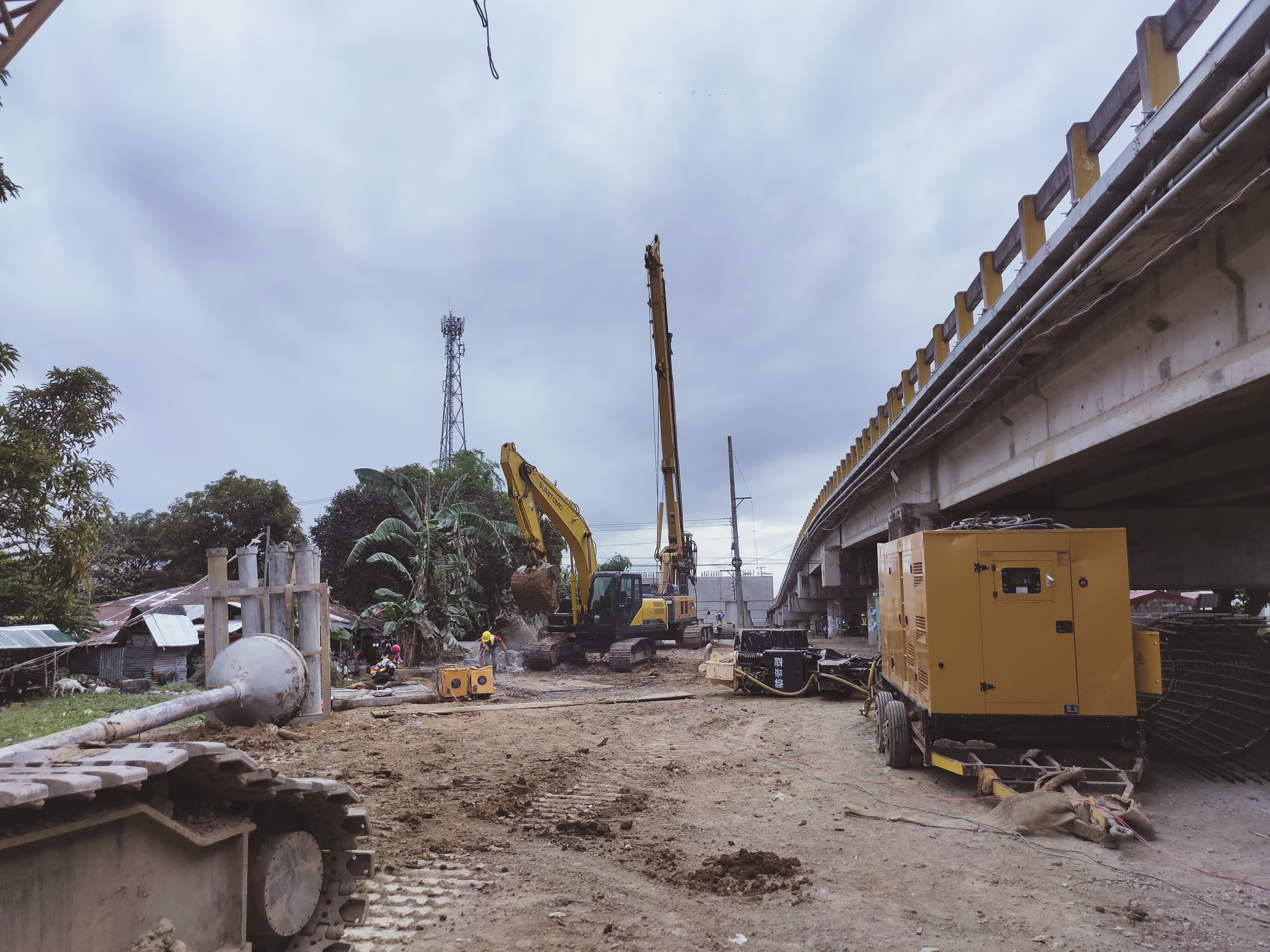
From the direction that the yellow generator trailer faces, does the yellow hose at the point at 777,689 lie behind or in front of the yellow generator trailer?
behind

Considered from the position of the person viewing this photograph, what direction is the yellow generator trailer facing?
facing the viewer

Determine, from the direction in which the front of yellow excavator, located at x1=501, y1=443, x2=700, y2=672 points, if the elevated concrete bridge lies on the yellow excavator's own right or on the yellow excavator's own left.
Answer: on the yellow excavator's own left

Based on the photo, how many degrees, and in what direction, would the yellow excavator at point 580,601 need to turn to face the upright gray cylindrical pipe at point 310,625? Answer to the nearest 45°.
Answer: approximately 45° to its left

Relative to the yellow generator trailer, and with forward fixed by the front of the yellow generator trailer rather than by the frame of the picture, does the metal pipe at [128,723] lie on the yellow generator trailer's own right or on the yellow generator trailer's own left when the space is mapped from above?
on the yellow generator trailer's own right

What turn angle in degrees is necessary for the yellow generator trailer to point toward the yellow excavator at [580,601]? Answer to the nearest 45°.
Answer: approximately 135° to its right

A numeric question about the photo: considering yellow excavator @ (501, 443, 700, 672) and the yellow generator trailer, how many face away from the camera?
0

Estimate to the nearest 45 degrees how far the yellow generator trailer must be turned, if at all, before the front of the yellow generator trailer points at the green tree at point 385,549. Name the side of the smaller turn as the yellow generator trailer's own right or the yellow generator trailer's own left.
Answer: approximately 135° to the yellow generator trailer's own right

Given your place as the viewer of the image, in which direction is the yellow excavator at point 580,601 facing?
facing the viewer and to the left of the viewer

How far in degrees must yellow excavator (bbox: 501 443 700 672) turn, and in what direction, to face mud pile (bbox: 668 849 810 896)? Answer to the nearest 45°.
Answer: approximately 45° to its left

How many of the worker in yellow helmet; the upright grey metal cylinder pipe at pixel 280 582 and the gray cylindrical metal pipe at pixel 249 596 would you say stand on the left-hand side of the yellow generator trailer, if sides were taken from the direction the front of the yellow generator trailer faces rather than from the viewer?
0

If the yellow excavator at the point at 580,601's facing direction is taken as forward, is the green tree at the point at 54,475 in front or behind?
in front

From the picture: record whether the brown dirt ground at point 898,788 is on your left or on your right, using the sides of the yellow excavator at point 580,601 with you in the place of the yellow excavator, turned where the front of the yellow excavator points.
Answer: on your left
